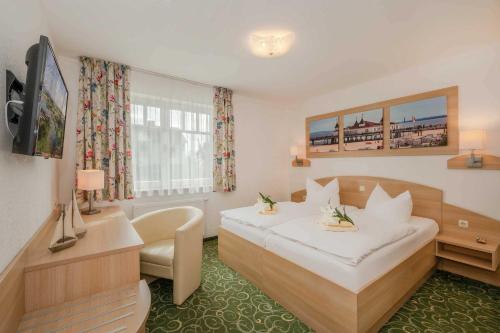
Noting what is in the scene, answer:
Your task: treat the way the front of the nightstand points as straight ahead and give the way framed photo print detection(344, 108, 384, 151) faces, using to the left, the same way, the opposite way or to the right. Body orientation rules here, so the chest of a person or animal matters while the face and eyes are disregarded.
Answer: the same way

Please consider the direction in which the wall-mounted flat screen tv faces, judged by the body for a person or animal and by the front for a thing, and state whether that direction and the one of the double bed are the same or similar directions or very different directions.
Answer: very different directions

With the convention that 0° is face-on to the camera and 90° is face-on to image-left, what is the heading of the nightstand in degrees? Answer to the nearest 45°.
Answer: approximately 45°

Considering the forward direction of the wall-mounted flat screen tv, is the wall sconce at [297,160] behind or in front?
in front

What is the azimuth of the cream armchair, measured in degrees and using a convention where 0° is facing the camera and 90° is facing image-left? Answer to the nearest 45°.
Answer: approximately 45°

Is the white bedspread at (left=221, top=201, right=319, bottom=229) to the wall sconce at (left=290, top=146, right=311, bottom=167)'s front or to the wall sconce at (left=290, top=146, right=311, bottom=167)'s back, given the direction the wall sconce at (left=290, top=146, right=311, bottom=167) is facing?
to the front

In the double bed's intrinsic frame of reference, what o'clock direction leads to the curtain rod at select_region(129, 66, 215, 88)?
The curtain rod is roughly at 2 o'clock from the double bed.

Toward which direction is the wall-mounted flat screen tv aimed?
to the viewer's right

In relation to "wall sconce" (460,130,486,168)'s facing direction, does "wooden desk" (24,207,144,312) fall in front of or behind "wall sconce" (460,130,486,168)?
in front

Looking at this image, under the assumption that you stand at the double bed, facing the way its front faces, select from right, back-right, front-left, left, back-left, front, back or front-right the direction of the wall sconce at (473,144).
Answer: back

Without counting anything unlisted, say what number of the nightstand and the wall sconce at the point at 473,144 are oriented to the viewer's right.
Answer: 0

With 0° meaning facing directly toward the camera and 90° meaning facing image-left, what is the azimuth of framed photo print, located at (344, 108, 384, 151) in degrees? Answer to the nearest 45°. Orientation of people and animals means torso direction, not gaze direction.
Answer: approximately 45°

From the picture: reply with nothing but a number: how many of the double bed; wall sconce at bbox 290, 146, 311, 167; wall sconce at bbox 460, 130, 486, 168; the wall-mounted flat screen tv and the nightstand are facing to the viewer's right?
1

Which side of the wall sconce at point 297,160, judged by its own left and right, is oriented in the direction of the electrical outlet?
left
